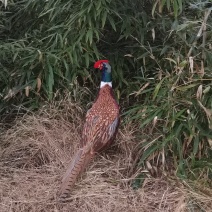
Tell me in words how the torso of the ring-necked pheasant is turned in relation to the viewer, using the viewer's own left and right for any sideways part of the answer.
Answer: facing away from the viewer and to the right of the viewer
